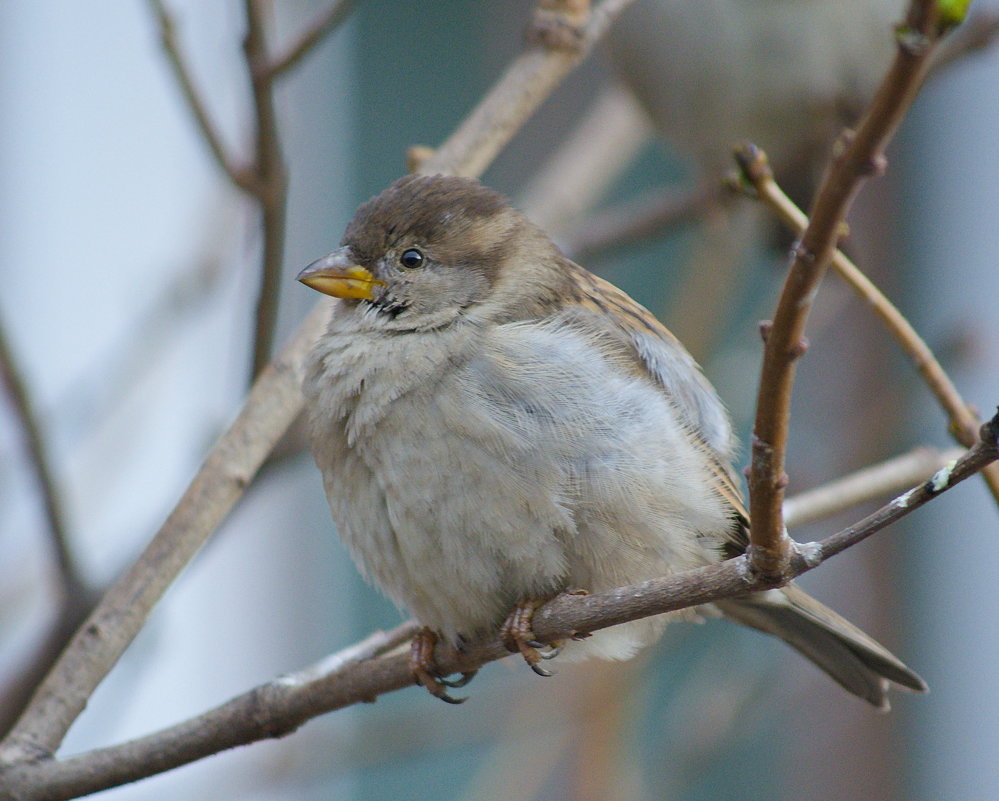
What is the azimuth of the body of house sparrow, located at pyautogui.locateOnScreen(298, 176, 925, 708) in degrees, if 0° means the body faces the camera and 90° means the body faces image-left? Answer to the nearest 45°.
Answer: approximately 45°

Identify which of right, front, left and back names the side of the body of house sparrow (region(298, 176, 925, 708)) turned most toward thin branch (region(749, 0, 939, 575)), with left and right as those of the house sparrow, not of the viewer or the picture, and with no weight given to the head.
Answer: left

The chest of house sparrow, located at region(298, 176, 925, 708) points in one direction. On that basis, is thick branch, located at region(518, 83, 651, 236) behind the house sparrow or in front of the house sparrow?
behind
